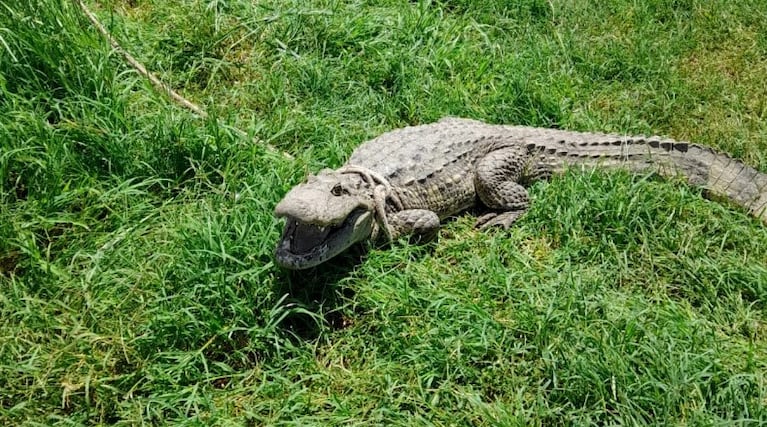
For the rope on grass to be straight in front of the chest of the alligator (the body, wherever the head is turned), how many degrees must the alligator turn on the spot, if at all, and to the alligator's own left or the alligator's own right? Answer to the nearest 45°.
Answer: approximately 45° to the alligator's own right

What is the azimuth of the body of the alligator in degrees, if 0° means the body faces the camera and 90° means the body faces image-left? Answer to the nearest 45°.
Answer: approximately 45°
